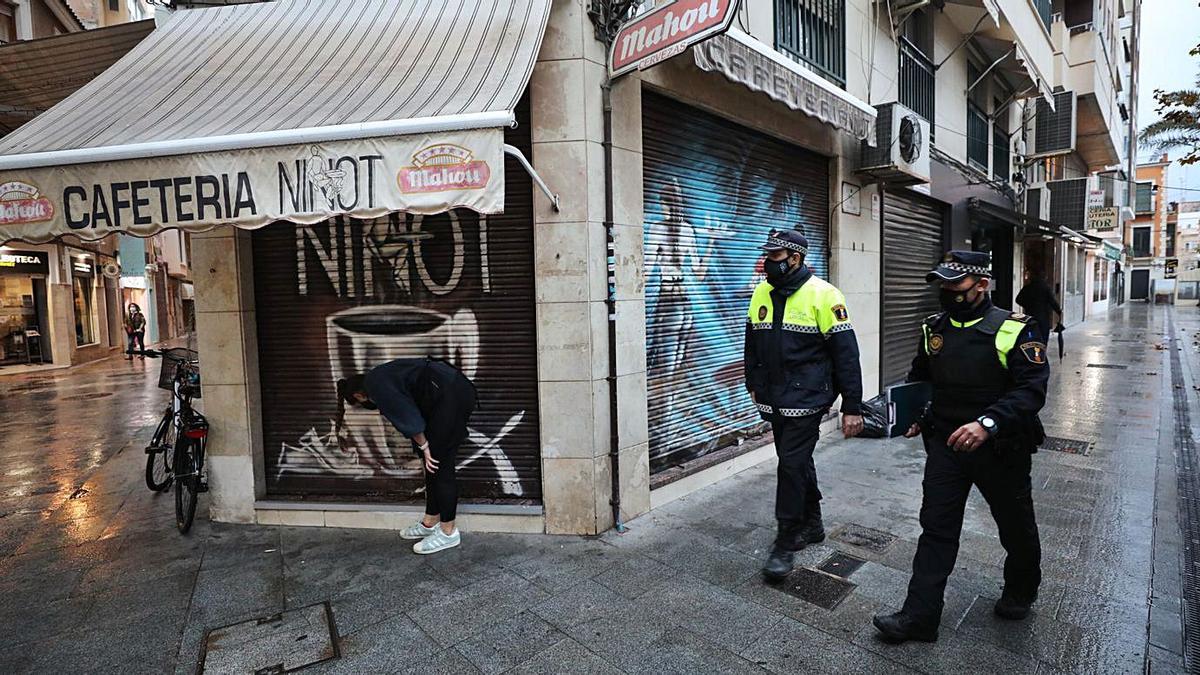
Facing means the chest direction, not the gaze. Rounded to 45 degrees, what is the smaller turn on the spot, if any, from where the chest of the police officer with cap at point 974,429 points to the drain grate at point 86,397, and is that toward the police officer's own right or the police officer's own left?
approximately 45° to the police officer's own right

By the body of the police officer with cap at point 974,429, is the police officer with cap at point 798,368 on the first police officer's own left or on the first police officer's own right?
on the first police officer's own right

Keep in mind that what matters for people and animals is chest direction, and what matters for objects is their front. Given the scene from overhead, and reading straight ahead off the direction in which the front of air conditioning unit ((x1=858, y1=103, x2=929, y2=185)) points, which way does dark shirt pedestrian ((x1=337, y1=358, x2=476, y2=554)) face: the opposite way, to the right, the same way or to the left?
to the right

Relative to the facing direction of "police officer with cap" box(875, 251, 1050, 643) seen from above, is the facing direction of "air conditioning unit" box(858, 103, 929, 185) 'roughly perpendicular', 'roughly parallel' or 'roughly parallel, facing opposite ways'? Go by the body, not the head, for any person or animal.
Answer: roughly perpendicular

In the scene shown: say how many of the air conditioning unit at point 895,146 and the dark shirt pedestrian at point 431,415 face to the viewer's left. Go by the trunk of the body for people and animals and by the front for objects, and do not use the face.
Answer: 1

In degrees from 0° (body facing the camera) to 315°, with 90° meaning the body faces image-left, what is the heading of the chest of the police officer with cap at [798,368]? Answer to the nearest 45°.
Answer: approximately 45°

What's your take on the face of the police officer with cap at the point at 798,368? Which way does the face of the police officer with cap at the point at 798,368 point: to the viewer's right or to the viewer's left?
to the viewer's left

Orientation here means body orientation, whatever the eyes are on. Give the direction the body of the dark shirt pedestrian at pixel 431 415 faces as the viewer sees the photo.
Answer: to the viewer's left

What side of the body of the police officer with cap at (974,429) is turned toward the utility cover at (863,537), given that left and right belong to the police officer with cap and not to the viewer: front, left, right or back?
right

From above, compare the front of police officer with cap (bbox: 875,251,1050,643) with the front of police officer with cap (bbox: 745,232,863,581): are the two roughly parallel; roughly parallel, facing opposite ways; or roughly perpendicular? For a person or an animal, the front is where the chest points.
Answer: roughly parallel

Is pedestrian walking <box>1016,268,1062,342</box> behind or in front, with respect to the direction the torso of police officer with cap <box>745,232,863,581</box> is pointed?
behind
